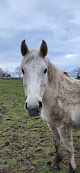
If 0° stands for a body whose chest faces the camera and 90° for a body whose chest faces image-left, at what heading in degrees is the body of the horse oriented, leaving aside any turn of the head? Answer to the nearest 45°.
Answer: approximately 45°
